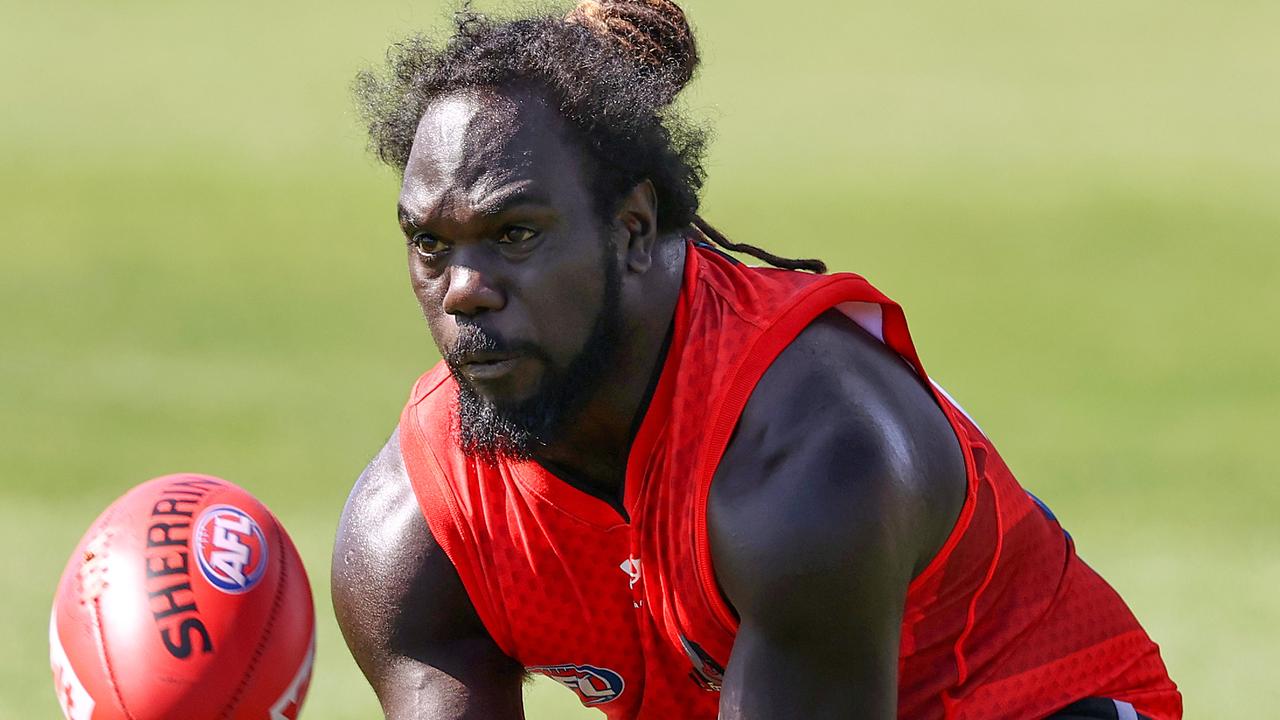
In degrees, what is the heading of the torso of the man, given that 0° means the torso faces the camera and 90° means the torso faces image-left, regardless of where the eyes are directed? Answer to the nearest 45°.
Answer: approximately 45°

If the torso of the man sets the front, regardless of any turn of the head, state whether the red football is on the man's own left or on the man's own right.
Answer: on the man's own right
